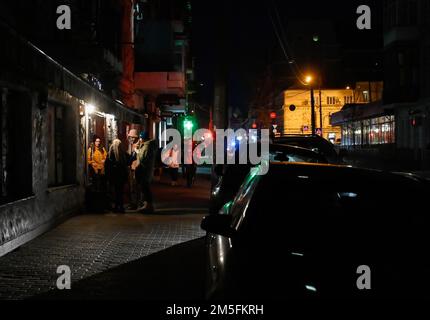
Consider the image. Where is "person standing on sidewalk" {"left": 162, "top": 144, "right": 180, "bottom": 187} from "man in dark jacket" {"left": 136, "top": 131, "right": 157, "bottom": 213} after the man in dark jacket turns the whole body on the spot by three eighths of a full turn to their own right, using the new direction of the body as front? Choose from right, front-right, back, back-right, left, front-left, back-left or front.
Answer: front-left

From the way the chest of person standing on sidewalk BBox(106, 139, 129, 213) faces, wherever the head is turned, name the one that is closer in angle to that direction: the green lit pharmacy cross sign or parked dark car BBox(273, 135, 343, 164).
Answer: the green lit pharmacy cross sign

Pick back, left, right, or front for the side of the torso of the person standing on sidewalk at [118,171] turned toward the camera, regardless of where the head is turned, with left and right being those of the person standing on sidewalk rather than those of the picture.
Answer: back

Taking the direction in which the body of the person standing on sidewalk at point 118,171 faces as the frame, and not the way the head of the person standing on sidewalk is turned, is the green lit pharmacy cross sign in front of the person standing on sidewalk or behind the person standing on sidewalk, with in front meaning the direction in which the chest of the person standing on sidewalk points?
in front

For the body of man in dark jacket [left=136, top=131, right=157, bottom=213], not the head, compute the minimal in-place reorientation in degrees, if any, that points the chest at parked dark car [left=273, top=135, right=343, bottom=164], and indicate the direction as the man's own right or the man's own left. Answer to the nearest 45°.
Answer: approximately 180°

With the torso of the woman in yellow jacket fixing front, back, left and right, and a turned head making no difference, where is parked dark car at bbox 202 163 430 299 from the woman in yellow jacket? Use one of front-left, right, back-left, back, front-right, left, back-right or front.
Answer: front

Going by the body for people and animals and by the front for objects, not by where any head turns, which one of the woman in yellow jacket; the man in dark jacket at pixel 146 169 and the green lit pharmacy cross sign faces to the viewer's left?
the man in dark jacket

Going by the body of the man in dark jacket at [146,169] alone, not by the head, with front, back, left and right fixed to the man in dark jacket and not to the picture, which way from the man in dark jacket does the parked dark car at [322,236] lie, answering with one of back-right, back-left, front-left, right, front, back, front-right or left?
left

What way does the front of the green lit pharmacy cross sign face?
toward the camera

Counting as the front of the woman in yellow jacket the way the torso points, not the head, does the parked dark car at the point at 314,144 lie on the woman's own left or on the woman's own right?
on the woman's own left

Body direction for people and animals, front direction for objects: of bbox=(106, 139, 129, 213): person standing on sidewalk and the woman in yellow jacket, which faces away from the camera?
the person standing on sidewalk

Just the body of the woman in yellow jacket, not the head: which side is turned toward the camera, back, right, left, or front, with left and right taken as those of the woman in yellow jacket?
front

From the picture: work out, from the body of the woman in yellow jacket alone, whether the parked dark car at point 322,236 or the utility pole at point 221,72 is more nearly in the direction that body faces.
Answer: the parked dark car

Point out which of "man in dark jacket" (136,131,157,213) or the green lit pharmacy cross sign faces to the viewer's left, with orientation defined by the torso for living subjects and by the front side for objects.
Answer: the man in dark jacket

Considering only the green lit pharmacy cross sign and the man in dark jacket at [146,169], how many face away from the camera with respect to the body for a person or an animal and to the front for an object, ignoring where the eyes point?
0

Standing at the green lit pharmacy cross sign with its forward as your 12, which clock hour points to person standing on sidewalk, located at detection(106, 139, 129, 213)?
The person standing on sidewalk is roughly at 12 o'clock from the green lit pharmacy cross sign.

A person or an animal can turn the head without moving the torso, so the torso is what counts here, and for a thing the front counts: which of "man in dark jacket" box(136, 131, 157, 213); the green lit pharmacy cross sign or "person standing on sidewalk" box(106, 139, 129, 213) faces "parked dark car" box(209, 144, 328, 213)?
the green lit pharmacy cross sign

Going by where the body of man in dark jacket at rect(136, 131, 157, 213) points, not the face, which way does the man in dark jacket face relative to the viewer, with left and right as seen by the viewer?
facing to the left of the viewer
